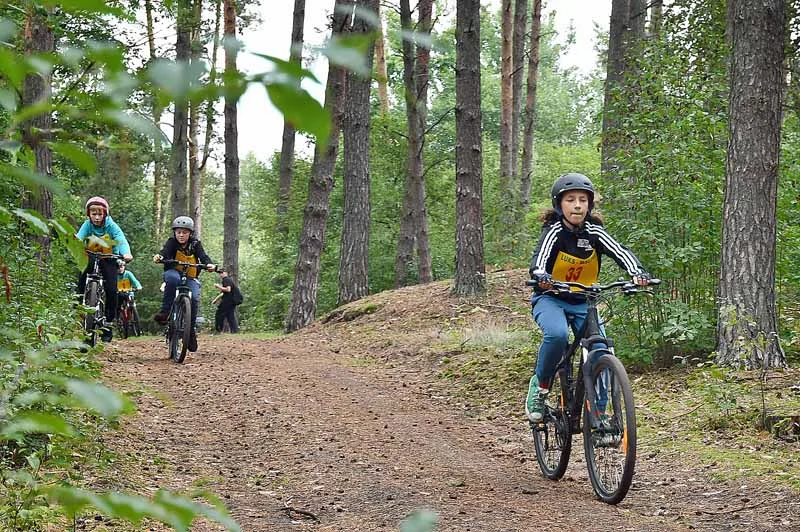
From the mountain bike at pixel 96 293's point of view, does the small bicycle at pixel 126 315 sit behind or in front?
behind

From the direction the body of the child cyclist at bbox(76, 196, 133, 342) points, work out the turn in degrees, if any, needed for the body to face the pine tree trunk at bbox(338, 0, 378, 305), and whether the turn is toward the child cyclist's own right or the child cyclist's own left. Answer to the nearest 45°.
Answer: approximately 135° to the child cyclist's own left

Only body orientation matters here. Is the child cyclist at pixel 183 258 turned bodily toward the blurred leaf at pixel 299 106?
yes

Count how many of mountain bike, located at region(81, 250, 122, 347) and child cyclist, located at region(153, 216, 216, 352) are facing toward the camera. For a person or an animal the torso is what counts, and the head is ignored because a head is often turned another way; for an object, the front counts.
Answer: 2

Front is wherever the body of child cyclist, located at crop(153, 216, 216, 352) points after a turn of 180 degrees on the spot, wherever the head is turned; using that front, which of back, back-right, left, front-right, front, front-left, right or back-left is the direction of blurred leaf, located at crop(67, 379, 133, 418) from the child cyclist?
back

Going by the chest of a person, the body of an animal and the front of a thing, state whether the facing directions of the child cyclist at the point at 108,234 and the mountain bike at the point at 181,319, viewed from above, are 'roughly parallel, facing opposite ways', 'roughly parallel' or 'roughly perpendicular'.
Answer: roughly parallel

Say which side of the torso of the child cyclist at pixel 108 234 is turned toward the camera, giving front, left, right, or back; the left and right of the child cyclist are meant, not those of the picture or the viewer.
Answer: front

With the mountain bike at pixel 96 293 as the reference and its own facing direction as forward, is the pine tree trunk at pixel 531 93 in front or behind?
behind

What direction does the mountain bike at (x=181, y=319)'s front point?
toward the camera

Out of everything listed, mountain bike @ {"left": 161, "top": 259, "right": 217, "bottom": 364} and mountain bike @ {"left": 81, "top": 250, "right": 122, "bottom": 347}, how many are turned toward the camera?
2

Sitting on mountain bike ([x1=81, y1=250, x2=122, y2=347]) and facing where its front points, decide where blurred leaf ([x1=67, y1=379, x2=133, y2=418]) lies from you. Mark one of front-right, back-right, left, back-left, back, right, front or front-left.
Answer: front

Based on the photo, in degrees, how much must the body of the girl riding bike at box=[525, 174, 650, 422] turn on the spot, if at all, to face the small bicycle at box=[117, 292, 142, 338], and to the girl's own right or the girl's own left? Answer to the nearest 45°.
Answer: approximately 180°

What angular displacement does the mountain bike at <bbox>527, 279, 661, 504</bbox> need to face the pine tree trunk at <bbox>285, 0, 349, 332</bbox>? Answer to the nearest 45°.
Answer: approximately 180°

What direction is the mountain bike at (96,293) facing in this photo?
toward the camera

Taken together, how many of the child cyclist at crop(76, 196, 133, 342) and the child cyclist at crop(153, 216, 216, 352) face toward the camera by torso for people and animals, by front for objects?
2
